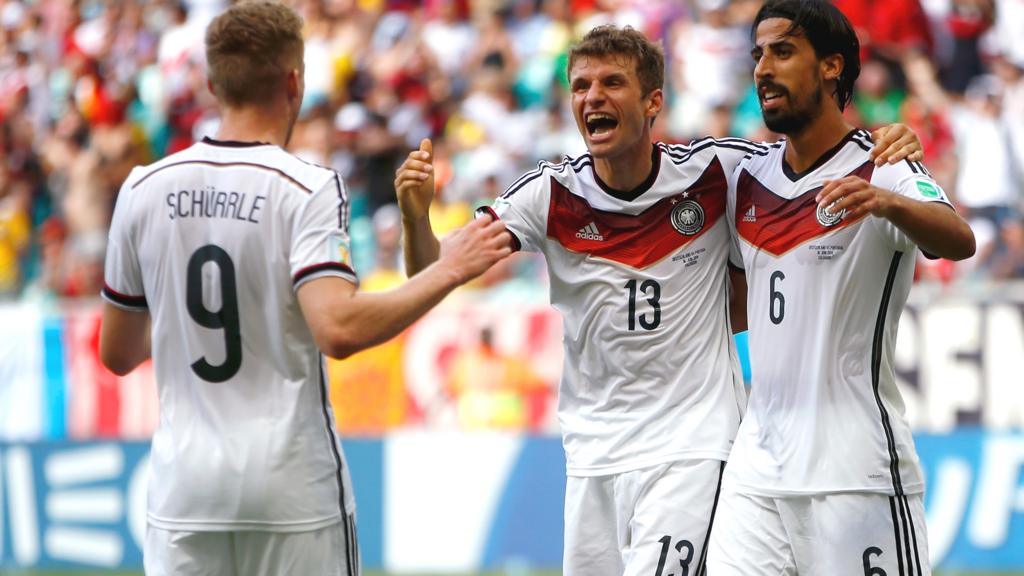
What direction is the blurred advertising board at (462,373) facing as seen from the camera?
toward the camera

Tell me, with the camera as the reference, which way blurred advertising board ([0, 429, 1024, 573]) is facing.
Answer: facing the viewer

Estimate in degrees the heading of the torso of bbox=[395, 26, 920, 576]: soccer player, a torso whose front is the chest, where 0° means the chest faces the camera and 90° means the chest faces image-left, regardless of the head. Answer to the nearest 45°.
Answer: approximately 0°

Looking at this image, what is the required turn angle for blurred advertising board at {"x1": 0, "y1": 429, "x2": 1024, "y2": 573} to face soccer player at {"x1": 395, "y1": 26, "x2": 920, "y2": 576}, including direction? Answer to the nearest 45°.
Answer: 0° — it already faces them

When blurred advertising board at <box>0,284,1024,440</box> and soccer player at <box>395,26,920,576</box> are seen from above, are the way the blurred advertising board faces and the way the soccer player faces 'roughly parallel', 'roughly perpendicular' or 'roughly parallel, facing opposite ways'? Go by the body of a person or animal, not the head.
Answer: roughly parallel

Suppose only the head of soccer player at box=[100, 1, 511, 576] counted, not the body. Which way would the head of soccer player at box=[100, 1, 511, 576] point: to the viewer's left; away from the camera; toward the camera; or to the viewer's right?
away from the camera

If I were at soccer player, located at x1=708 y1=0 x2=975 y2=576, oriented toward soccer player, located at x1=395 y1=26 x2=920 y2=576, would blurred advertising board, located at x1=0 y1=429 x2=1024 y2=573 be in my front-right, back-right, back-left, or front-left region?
front-right

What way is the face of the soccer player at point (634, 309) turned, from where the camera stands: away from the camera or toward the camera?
toward the camera

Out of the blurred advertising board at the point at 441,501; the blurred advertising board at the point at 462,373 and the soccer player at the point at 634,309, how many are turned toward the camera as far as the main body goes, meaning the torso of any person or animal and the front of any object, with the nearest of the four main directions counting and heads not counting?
3

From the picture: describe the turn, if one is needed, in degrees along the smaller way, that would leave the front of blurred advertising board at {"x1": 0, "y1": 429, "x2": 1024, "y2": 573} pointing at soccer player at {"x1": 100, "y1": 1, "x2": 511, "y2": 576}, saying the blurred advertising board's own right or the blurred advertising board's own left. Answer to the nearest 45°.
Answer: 0° — it already faces them

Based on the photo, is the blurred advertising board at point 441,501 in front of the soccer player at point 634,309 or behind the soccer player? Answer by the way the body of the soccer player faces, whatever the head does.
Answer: behind

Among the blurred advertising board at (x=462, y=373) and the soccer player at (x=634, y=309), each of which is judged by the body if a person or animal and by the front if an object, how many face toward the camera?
2

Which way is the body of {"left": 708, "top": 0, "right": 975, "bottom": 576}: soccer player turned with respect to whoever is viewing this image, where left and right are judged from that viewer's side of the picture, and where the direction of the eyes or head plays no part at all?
facing the viewer and to the left of the viewer
